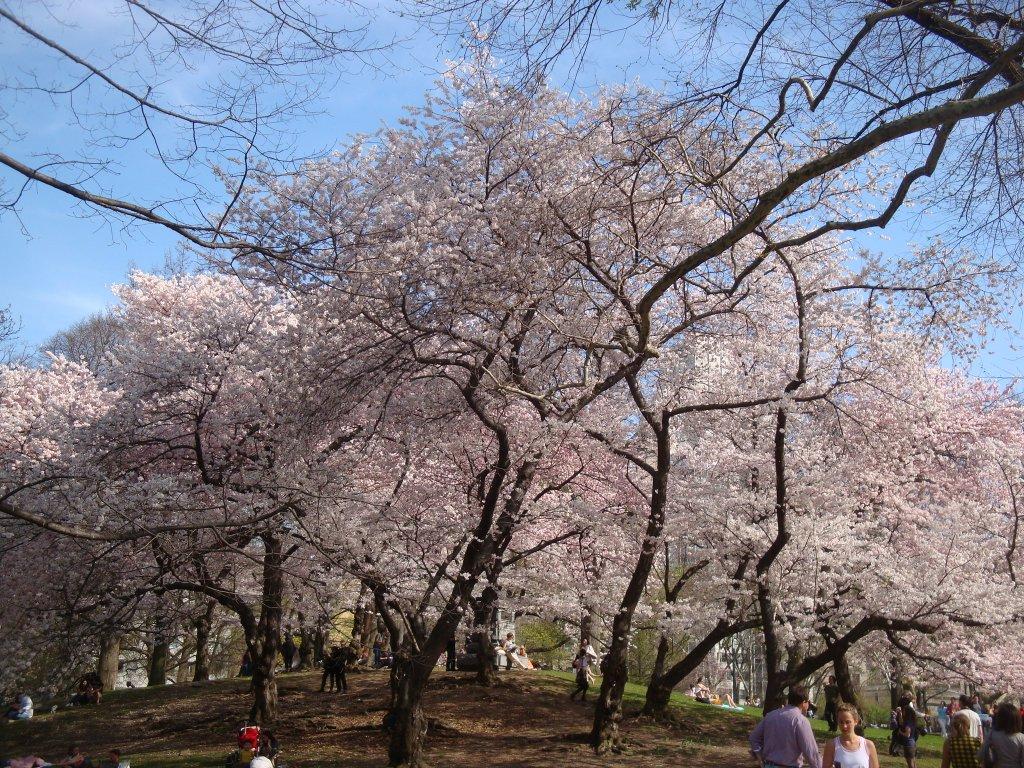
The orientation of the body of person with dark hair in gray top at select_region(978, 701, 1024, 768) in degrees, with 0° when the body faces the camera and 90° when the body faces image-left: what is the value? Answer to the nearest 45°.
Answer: approximately 180°

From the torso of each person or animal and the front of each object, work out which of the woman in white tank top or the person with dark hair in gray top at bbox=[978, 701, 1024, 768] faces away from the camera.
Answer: the person with dark hair in gray top

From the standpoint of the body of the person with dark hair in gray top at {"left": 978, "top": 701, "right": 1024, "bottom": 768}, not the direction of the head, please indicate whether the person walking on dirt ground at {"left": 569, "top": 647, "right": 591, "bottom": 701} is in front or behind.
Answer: in front

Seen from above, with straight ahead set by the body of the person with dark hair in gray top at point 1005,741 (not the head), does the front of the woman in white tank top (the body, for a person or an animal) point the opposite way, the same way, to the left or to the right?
the opposite way

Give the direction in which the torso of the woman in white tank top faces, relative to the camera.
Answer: toward the camera

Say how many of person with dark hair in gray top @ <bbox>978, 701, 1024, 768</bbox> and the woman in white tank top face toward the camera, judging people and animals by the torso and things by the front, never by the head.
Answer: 1

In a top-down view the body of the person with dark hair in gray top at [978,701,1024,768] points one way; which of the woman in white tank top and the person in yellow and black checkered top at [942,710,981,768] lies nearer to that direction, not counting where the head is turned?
the person in yellow and black checkered top

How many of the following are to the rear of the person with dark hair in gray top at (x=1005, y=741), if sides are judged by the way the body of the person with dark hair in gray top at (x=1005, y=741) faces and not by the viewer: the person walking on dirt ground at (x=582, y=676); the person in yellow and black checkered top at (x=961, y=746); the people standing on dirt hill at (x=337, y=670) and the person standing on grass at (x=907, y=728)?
0
